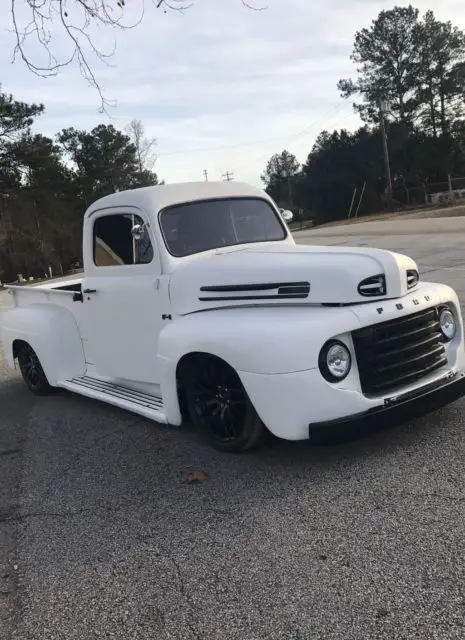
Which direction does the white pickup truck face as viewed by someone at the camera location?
facing the viewer and to the right of the viewer
